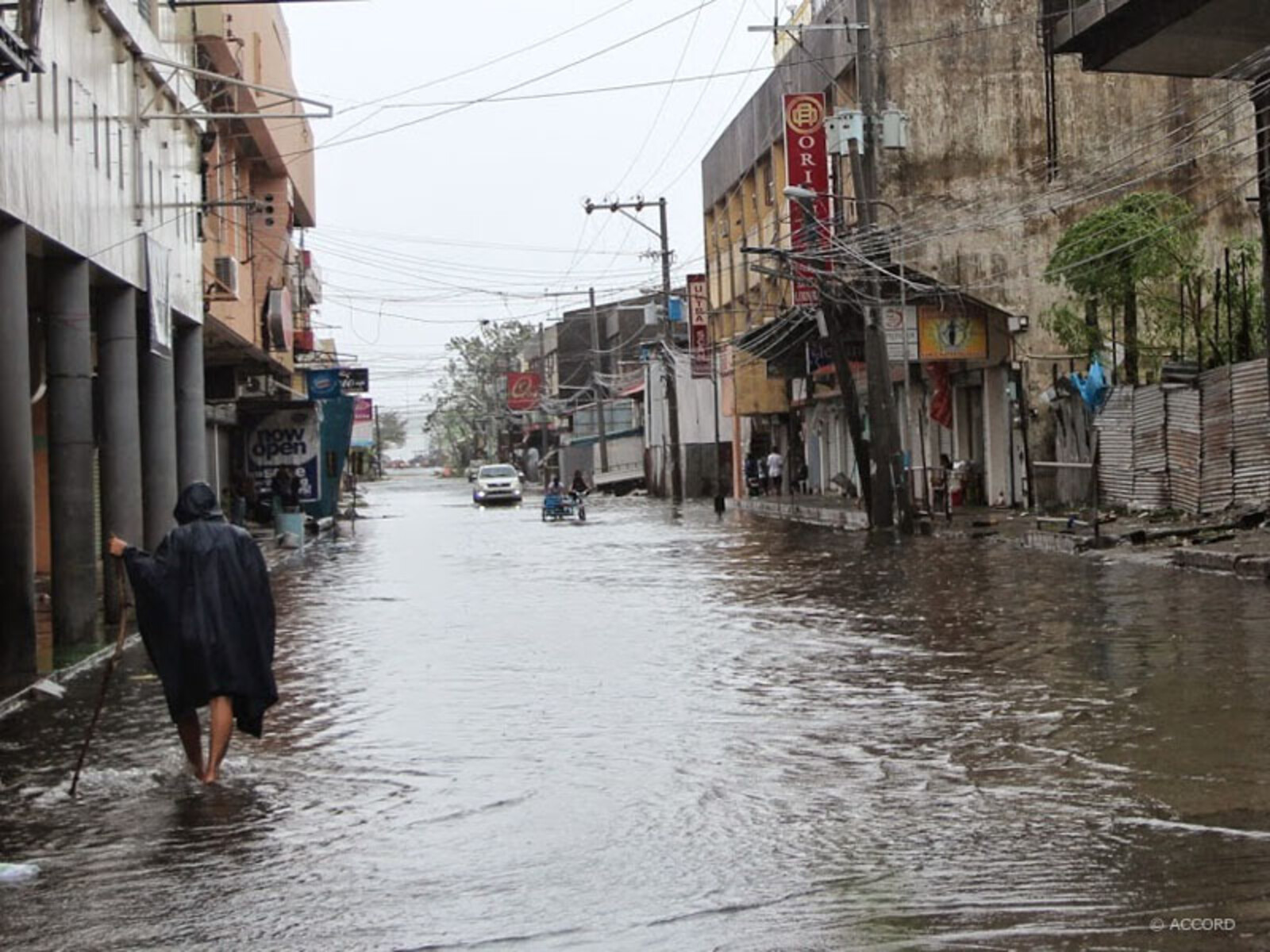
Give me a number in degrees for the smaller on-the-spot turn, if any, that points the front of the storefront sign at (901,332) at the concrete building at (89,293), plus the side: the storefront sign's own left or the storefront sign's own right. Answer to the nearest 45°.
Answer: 0° — it already faces it

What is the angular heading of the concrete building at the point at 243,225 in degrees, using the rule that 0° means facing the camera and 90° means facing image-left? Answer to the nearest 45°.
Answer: approximately 270°

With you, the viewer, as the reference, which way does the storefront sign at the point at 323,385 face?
facing the viewer

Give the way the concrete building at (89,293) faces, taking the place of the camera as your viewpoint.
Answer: facing to the right of the viewer

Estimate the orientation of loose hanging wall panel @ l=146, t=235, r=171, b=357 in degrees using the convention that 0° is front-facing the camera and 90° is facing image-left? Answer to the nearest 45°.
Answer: approximately 315°

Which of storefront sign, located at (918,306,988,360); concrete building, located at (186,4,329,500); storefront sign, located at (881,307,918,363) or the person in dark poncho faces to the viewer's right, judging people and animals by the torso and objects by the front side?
the concrete building

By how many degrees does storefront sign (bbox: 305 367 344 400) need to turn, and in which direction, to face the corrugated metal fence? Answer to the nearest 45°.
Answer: approximately 45° to its left

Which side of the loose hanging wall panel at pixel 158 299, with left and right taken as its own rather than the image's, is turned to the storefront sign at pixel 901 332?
left

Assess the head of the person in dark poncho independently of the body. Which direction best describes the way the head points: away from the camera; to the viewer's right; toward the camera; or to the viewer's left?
away from the camera

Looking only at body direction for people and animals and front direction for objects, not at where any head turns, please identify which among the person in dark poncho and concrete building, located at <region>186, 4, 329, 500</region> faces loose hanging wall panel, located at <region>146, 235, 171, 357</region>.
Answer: the person in dark poncho

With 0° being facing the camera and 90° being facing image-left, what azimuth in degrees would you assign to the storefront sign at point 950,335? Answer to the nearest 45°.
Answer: approximately 0°

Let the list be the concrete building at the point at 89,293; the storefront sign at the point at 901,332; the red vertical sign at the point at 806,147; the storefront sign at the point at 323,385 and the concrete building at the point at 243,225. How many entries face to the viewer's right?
2

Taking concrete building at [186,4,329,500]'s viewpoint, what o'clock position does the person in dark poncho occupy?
The person in dark poncho is roughly at 3 o'clock from the concrete building.

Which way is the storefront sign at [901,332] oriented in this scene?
toward the camera

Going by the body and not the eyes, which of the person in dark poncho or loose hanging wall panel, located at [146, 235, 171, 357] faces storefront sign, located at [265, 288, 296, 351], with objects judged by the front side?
the person in dark poncho

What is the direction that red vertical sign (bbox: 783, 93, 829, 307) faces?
toward the camera

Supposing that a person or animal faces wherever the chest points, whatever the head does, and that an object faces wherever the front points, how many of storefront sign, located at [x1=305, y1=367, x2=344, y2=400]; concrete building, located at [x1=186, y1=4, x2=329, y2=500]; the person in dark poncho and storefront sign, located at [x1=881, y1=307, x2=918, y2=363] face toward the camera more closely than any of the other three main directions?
2

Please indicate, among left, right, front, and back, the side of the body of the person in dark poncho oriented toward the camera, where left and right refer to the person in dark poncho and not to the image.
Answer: back

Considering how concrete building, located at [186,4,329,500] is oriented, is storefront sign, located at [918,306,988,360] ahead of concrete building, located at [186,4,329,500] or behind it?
ahead
